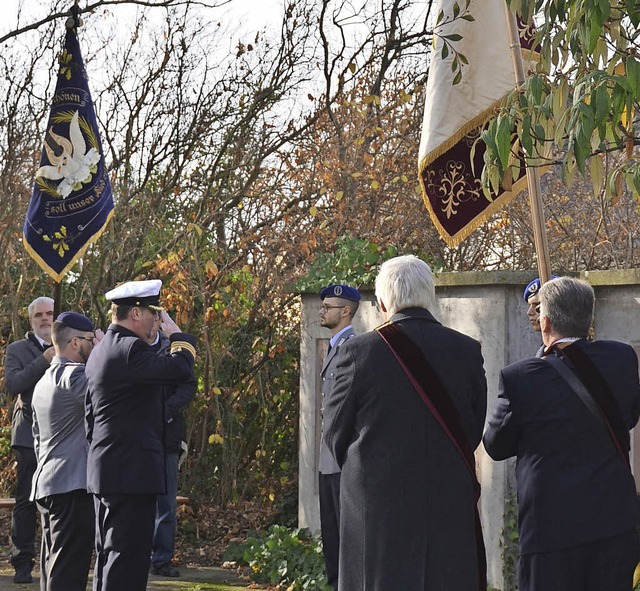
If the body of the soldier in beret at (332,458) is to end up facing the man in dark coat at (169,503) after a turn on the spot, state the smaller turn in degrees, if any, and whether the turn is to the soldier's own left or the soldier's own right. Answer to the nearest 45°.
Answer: approximately 90° to the soldier's own right

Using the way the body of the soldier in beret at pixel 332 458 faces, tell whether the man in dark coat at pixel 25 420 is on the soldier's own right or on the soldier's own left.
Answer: on the soldier's own right

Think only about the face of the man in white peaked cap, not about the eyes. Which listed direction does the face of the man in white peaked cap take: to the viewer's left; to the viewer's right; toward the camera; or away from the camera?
to the viewer's right

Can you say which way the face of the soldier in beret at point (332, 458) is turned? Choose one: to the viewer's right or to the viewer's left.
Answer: to the viewer's left

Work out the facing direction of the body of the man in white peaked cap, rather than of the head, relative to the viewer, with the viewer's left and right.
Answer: facing away from the viewer and to the right of the viewer

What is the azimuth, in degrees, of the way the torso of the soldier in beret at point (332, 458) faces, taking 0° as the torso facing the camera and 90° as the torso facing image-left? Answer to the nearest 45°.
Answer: approximately 45°

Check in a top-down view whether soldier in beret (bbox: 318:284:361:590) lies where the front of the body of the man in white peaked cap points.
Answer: yes

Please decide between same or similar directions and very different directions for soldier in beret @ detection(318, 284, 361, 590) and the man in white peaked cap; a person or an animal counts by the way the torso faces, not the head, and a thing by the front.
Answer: very different directions
